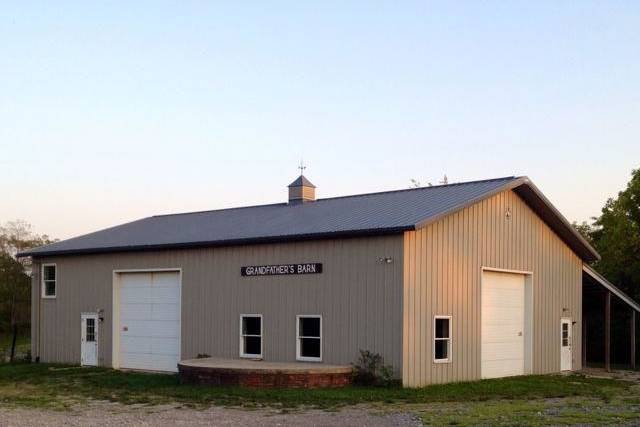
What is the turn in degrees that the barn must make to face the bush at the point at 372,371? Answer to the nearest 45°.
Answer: approximately 45° to its left

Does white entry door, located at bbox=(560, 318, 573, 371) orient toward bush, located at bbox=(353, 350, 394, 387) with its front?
no

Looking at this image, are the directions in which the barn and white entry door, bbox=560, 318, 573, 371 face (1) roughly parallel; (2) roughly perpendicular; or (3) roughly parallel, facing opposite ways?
roughly perpendicular

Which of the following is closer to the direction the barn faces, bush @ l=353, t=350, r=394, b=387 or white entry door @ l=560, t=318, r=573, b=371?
the bush

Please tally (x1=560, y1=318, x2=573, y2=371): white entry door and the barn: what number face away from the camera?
0
